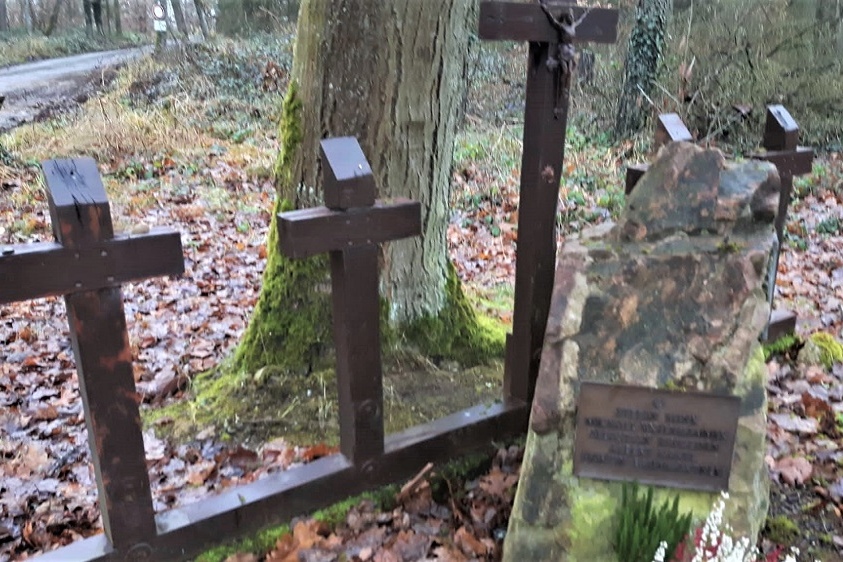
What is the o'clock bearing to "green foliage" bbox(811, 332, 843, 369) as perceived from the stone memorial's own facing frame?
The green foliage is roughly at 7 o'clock from the stone memorial.

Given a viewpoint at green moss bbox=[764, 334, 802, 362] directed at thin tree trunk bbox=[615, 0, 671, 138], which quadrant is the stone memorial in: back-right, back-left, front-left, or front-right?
back-left

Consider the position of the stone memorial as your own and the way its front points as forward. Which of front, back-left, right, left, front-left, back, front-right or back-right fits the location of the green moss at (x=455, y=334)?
back-right

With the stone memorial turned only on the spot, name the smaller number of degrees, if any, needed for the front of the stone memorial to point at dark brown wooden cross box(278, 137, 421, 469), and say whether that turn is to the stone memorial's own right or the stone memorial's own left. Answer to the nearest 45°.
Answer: approximately 90° to the stone memorial's own right

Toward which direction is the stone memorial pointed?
toward the camera

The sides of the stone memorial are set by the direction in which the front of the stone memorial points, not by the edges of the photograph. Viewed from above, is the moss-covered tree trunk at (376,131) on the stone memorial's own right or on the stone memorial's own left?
on the stone memorial's own right

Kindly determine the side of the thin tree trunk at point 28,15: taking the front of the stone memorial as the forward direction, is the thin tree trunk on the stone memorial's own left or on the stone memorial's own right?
on the stone memorial's own right

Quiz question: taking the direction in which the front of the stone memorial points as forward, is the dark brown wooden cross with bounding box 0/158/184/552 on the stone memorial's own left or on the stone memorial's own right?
on the stone memorial's own right

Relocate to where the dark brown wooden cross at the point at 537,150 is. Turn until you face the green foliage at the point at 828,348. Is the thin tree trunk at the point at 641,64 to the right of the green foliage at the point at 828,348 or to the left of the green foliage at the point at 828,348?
left

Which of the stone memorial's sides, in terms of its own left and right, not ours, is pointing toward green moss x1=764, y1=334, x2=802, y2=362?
back

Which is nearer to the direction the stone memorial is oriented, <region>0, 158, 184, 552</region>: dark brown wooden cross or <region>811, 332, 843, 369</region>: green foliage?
the dark brown wooden cross

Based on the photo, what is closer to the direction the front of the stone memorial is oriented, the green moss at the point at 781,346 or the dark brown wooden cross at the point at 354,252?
the dark brown wooden cross
